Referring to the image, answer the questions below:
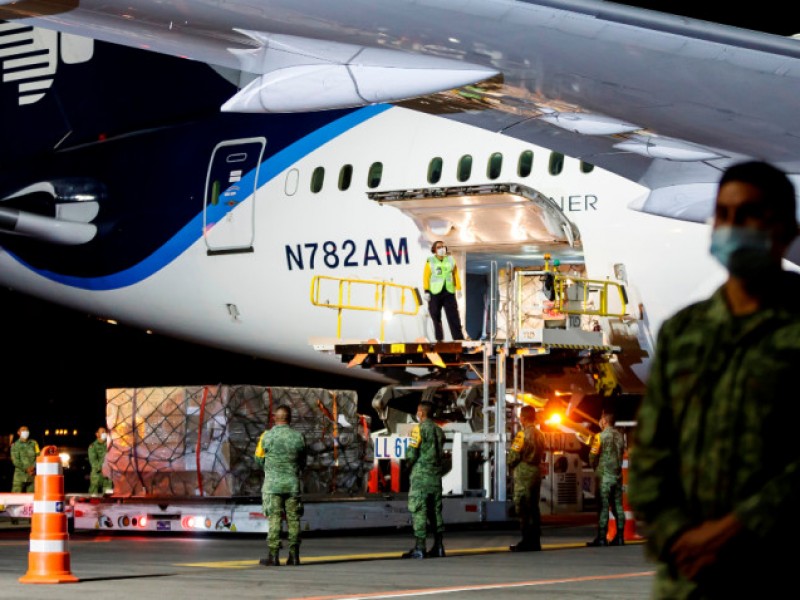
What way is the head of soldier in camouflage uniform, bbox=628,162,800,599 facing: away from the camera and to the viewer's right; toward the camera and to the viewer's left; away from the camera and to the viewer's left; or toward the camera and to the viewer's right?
toward the camera and to the viewer's left

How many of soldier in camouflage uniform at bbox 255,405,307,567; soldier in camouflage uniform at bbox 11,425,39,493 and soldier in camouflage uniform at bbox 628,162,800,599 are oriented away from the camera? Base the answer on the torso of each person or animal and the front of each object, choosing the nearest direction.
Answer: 1

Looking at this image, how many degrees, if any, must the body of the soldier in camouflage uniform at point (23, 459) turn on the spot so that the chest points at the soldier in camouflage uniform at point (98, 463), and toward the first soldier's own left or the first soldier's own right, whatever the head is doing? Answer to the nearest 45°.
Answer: approximately 45° to the first soldier's own left

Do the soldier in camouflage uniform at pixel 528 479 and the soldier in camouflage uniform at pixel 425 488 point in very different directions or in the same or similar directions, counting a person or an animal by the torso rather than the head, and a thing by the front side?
same or similar directions

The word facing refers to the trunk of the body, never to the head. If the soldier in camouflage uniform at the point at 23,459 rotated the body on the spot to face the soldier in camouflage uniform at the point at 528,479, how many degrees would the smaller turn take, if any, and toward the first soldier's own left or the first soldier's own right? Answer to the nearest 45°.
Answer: approximately 45° to the first soldier's own left

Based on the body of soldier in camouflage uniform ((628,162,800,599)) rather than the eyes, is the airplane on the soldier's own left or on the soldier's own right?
on the soldier's own right

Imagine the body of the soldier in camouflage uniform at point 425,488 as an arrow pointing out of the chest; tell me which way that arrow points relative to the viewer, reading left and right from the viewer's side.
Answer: facing away from the viewer and to the left of the viewer

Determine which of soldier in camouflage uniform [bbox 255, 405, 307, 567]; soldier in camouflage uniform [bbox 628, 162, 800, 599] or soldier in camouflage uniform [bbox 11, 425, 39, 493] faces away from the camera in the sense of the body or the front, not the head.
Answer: soldier in camouflage uniform [bbox 255, 405, 307, 567]

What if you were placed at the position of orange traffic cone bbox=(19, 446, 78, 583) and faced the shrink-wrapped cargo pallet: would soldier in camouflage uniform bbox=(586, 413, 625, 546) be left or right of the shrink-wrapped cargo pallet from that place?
right

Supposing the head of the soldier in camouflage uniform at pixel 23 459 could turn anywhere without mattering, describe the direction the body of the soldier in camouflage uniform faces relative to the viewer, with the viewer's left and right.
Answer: facing the viewer

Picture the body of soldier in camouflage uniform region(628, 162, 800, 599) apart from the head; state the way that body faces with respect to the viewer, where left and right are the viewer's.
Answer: facing the viewer and to the left of the viewer

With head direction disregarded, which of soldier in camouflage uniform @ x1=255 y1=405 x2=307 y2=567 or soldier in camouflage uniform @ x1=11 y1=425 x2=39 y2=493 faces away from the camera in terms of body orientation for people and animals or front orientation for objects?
soldier in camouflage uniform @ x1=255 y1=405 x2=307 y2=567

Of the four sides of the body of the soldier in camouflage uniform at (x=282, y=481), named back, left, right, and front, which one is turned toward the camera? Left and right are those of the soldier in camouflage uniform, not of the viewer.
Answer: back

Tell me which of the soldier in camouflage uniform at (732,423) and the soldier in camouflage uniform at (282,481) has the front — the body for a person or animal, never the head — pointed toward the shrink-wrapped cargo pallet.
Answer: the soldier in camouflage uniform at (282,481)

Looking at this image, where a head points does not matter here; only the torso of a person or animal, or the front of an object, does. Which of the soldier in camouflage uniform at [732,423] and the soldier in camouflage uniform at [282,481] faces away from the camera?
the soldier in camouflage uniform at [282,481]
